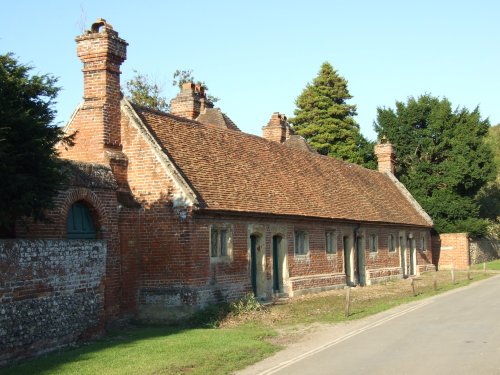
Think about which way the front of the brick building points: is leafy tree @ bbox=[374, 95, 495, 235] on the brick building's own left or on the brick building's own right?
on the brick building's own left

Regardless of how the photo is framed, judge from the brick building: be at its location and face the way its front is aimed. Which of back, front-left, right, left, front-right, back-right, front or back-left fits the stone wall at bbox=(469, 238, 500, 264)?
left

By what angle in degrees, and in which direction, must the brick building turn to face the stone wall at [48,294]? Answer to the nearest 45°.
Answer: approximately 45° to its right

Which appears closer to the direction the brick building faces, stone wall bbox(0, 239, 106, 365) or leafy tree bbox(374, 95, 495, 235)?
the stone wall

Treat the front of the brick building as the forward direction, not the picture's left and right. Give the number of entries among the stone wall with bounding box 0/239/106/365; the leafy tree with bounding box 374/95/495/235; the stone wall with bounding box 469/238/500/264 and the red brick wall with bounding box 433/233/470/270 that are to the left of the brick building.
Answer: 3

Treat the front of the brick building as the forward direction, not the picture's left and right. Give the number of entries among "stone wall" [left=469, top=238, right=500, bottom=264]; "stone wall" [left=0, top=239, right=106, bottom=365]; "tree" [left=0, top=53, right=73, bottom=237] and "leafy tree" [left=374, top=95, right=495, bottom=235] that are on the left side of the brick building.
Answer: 2

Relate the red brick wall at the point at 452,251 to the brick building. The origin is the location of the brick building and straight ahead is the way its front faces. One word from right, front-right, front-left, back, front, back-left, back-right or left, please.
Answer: left

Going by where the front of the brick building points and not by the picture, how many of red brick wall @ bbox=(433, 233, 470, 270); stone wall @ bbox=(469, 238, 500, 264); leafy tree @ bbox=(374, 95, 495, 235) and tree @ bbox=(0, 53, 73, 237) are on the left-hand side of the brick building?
3

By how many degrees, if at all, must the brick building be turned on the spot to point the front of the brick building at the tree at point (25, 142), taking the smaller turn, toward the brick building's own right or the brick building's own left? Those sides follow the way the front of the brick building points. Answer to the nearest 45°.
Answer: approximately 45° to the brick building's own right

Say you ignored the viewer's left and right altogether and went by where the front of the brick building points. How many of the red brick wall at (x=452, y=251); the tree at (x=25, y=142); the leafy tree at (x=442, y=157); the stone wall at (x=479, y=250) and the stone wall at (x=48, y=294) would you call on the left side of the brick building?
3

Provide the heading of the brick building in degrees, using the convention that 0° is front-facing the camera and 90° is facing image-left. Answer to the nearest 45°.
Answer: approximately 315°
